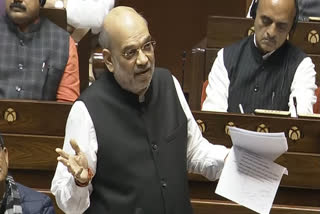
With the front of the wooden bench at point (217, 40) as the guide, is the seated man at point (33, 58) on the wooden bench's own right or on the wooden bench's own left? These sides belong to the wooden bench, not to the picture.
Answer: on the wooden bench's own right

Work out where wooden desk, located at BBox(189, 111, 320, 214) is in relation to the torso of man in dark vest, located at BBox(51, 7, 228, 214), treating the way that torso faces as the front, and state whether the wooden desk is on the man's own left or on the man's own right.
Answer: on the man's own left

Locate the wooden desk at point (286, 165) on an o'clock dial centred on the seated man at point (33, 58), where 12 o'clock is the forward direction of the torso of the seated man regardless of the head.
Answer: The wooden desk is roughly at 10 o'clock from the seated man.

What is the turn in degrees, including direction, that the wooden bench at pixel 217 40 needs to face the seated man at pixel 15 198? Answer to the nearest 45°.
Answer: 0° — it already faces them

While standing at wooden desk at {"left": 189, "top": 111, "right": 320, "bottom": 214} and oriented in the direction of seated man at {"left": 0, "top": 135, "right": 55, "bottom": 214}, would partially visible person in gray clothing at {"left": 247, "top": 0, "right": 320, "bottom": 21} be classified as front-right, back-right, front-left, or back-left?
back-right

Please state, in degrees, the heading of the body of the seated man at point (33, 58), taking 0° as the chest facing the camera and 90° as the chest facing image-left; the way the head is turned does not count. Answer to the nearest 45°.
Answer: approximately 0°

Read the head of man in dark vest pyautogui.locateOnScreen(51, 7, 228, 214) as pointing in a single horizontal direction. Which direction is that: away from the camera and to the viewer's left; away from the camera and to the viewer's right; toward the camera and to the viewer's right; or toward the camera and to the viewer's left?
toward the camera and to the viewer's right

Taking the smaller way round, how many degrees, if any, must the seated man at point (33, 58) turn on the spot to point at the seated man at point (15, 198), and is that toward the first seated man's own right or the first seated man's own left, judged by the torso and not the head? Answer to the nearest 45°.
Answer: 0° — they already face them
